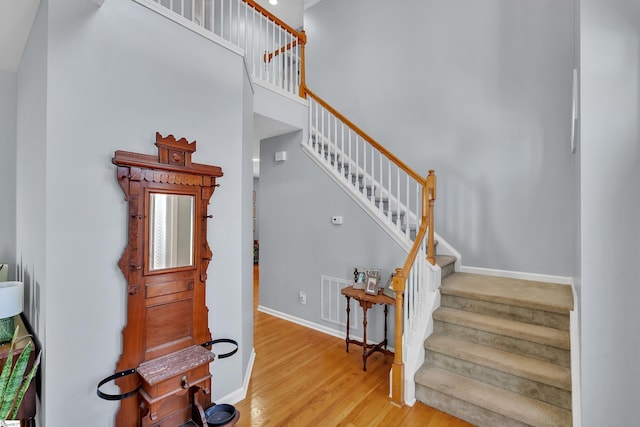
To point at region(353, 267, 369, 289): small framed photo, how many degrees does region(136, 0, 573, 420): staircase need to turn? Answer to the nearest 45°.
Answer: approximately 90° to its right

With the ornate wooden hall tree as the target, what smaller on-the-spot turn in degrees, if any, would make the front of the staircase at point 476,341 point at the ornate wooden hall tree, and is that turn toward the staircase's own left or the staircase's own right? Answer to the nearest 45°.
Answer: approximately 45° to the staircase's own right

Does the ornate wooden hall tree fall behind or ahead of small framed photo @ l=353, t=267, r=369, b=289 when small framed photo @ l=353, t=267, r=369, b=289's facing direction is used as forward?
ahead

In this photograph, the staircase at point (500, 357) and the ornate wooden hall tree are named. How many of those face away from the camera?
0

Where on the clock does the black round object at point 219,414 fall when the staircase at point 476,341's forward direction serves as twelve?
The black round object is roughly at 1 o'clock from the staircase.

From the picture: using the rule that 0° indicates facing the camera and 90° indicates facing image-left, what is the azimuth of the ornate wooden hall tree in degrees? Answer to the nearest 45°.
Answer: approximately 315°

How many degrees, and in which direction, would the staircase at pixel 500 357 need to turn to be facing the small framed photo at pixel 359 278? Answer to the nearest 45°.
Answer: approximately 45° to its right

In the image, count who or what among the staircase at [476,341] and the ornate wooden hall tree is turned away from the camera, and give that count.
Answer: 0

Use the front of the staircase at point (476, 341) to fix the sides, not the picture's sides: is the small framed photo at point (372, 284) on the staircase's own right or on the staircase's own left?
on the staircase's own right

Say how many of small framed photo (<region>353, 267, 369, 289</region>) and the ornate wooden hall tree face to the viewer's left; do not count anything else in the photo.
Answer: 0

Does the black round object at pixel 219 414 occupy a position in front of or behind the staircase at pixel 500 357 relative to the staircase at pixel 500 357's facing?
in front
